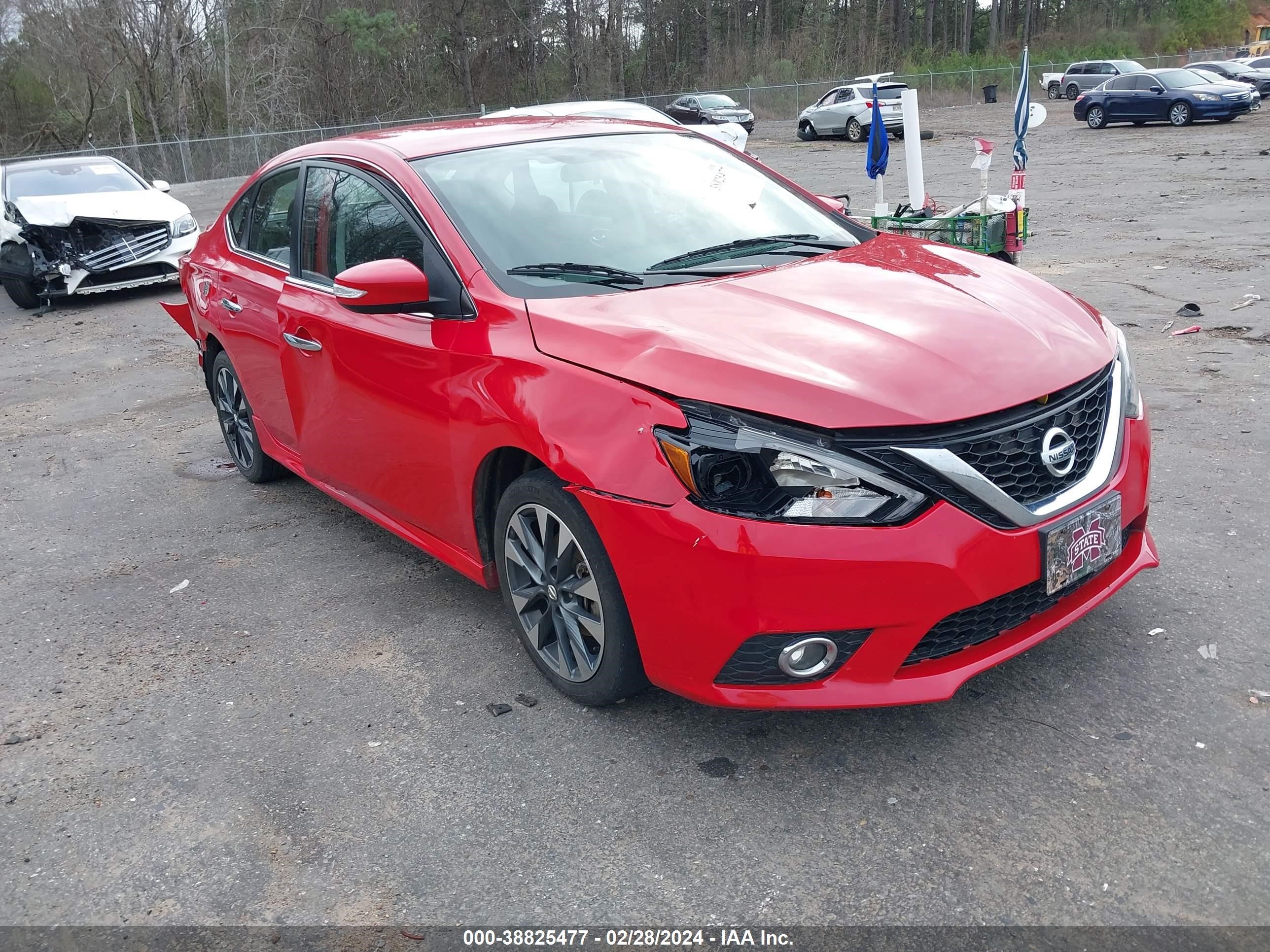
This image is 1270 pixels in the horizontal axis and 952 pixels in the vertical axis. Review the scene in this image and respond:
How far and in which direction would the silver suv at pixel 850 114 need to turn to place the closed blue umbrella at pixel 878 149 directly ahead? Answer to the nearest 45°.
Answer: approximately 135° to its left

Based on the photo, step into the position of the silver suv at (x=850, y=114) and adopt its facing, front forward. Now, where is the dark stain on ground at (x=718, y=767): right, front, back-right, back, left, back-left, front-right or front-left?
back-left

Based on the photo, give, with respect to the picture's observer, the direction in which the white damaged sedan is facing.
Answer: facing the viewer and to the right of the viewer

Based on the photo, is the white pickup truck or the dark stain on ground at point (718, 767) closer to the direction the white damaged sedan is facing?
the dark stain on ground

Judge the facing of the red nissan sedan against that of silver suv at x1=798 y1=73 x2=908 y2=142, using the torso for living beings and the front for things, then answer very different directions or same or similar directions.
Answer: very different directions

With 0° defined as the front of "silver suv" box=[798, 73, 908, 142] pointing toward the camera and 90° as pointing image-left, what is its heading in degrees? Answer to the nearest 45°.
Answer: approximately 135°

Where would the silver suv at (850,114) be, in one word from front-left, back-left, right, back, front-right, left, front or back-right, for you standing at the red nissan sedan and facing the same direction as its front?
back-left

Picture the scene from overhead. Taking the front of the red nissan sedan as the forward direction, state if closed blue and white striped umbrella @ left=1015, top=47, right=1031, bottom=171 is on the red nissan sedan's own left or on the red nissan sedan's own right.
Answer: on the red nissan sedan's own left
